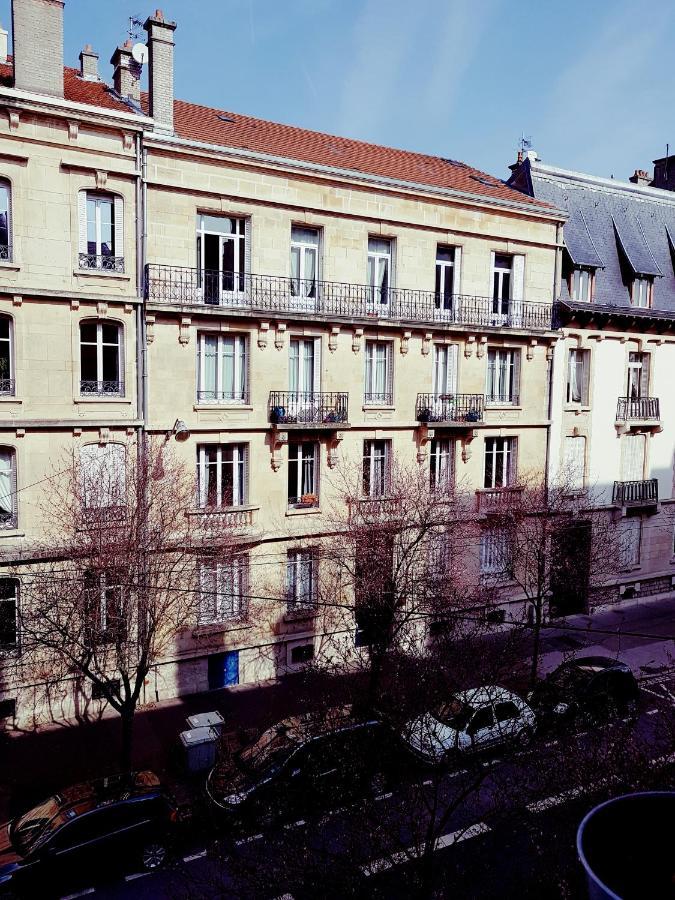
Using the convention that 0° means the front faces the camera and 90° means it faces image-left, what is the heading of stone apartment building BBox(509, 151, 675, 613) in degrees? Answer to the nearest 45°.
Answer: approximately 315°

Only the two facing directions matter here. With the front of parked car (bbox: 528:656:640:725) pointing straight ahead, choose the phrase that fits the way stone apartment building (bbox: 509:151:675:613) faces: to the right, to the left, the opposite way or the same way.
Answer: to the left

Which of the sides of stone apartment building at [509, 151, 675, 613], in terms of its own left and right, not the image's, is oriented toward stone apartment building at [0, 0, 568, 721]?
right

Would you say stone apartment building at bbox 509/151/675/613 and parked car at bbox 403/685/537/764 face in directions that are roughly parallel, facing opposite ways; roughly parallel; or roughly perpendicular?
roughly perpendicular

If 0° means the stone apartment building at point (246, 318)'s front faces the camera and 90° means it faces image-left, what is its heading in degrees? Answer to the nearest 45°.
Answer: approximately 315°

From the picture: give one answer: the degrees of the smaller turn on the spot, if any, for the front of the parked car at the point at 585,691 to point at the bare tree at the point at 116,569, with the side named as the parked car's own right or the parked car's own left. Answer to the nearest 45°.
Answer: approximately 45° to the parked car's own right

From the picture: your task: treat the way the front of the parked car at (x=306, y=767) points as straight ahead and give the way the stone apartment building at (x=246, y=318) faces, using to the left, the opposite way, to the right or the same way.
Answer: to the left

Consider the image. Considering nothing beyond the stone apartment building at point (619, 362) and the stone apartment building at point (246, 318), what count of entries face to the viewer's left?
0

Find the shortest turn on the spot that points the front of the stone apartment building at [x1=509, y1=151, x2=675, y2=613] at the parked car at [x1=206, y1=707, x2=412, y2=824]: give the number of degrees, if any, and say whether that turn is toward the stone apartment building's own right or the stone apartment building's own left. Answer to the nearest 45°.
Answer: approximately 45° to the stone apartment building's own right

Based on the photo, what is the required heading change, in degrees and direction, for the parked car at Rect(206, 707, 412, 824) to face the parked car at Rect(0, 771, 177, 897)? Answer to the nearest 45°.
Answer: approximately 45° to its right

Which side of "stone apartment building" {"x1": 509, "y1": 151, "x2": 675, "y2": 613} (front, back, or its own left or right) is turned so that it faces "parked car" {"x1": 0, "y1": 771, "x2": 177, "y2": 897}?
right

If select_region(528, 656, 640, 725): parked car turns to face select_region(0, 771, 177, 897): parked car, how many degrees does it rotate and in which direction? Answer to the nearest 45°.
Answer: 0° — it already faces it

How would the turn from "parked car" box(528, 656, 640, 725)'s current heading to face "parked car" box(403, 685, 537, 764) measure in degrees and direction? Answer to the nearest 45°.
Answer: approximately 45° to its left
